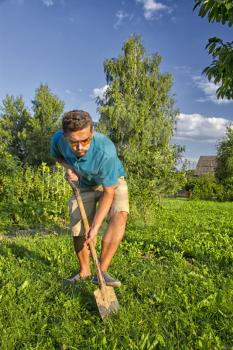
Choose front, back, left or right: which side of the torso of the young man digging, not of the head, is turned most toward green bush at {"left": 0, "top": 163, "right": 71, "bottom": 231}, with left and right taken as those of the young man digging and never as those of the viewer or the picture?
back

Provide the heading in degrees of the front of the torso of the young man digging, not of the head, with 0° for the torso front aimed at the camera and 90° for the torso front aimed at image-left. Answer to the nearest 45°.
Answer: approximately 0°

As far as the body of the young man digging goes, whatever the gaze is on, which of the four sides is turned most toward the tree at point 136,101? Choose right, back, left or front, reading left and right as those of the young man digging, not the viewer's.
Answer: back
